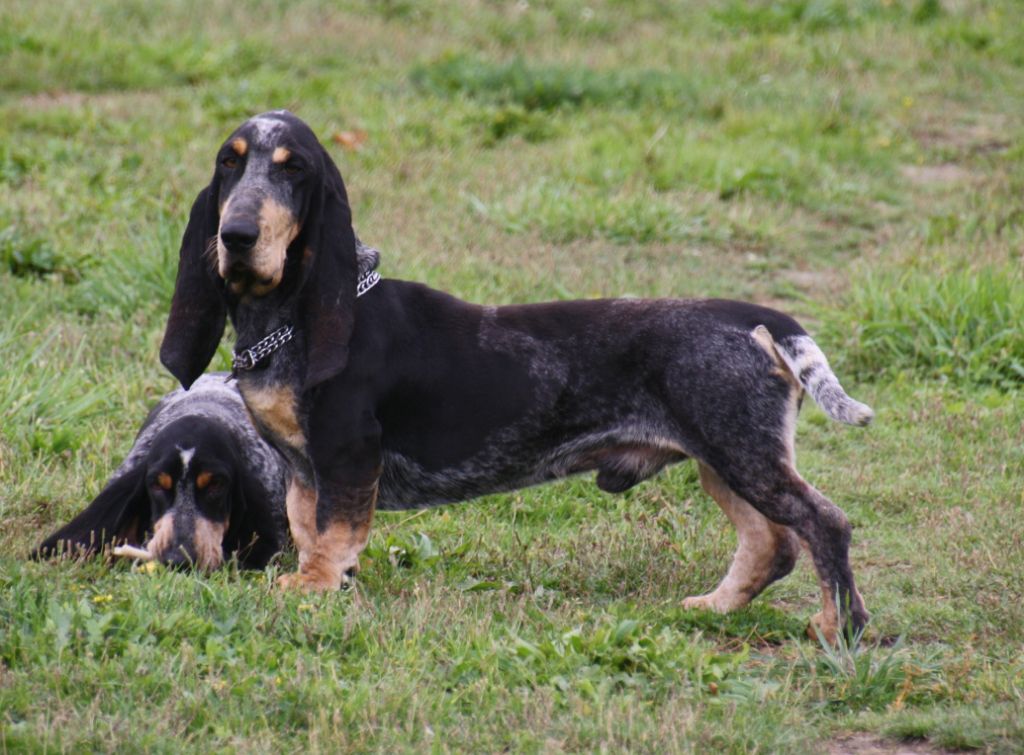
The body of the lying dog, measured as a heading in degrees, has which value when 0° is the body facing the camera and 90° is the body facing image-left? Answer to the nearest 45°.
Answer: approximately 0°

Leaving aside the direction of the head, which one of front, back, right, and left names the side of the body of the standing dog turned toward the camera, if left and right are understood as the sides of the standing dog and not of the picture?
left

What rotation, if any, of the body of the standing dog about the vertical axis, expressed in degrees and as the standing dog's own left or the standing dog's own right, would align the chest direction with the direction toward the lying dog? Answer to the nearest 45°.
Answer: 0° — it already faces it

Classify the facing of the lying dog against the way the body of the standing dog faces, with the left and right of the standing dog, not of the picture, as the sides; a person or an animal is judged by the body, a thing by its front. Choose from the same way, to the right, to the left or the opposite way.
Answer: to the left

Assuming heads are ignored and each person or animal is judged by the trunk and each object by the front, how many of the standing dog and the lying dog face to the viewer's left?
1

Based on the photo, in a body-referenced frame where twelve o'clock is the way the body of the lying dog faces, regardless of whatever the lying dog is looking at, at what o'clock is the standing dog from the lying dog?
The standing dog is roughly at 10 o'clock from the lying dog.
